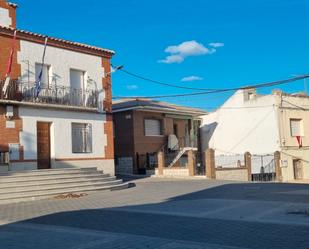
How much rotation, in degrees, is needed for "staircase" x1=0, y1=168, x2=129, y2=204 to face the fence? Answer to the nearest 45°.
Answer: approximately 90° to its left

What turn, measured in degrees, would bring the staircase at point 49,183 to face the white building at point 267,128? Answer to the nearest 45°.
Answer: approximately 90° to its left

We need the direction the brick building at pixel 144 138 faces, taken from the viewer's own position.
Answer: facing the viewer and to the right of the viewer

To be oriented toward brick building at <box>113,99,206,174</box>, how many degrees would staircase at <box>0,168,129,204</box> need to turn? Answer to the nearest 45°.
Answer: approximately 90° to its left

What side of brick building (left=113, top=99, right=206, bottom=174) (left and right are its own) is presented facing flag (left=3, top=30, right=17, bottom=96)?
right

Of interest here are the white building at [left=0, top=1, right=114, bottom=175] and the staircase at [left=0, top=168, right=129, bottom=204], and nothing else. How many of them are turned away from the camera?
0

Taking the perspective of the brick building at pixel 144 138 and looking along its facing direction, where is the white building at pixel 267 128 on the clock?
The white building is roughly at 10 o'clock from the brick building.

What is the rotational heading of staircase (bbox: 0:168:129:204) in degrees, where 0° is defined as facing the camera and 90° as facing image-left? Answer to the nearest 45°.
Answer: approximately 315°

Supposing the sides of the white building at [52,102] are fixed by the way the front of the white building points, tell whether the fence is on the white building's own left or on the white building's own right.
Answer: on the white building's own left

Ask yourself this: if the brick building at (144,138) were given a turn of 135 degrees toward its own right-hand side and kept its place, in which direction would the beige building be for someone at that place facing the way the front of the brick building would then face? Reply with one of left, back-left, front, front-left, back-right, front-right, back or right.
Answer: back

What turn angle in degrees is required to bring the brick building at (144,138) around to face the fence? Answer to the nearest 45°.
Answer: approximately 45° to its left
